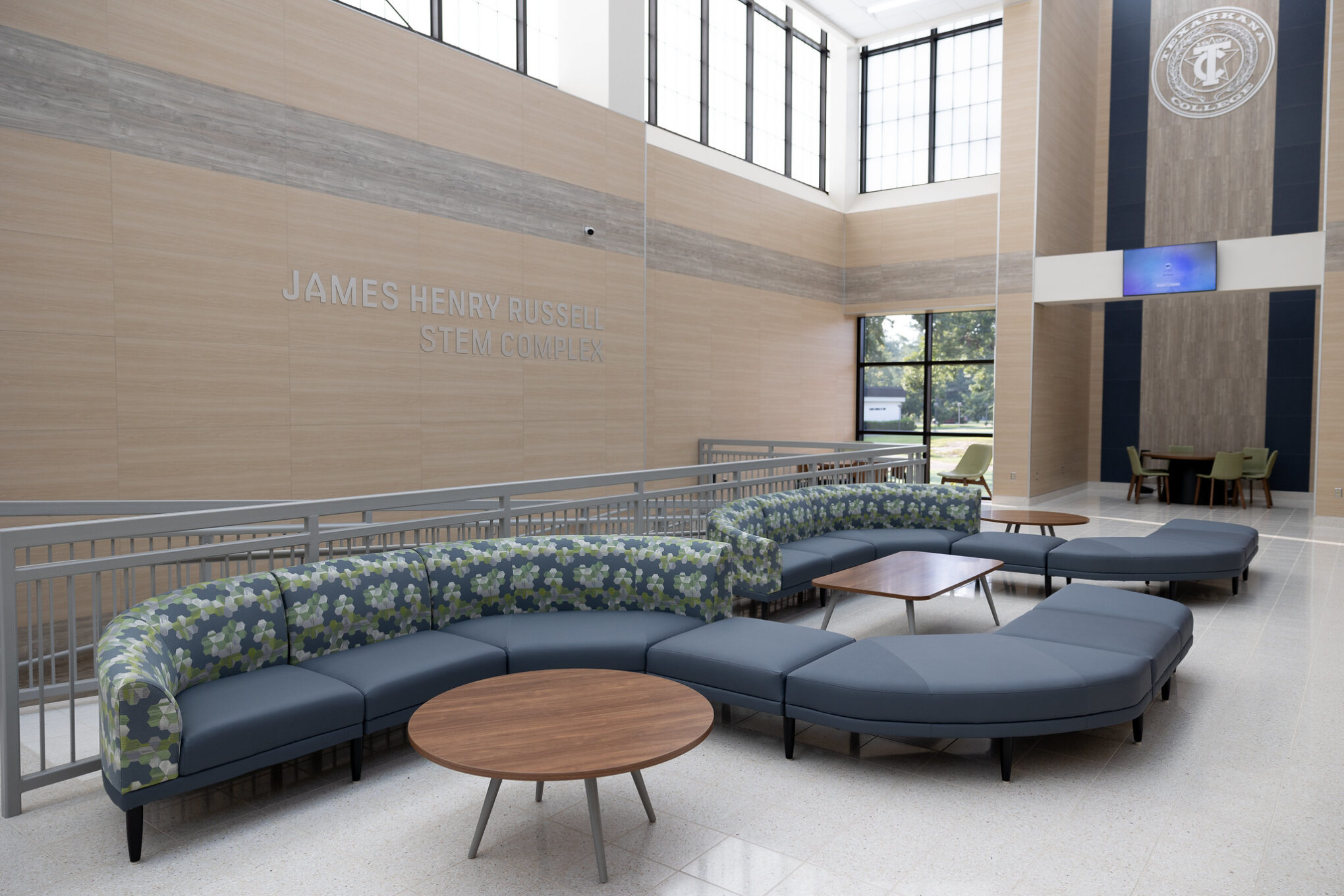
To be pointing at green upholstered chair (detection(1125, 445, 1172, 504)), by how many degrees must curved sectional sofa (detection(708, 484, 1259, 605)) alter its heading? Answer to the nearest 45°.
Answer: approximately 135° to its left

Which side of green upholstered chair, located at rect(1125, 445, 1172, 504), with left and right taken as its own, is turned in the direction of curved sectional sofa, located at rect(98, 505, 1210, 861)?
right

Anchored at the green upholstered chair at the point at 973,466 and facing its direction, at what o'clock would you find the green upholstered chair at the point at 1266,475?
the green upholstered chair at the point at 1266,475 is roughly at 7 o'clock from the green upholstered chair at the point at 973,466.

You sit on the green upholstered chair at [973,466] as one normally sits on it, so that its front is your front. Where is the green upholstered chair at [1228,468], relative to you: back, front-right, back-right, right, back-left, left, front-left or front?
back-left

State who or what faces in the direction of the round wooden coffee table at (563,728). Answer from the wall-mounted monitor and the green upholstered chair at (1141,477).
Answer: the wall-mounted monitor

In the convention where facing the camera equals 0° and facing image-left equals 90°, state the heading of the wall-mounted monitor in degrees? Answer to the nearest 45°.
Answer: approximately 0°

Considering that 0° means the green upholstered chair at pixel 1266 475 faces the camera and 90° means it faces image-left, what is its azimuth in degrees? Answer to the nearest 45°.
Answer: approximately 90°

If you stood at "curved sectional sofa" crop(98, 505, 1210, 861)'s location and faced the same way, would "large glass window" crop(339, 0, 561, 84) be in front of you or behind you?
behind

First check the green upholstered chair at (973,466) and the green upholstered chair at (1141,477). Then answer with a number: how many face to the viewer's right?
1

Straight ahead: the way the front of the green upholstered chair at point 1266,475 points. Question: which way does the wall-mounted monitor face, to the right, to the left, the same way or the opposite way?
to the left

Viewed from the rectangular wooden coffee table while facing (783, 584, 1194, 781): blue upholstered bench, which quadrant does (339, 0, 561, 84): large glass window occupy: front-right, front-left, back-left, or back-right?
back-right

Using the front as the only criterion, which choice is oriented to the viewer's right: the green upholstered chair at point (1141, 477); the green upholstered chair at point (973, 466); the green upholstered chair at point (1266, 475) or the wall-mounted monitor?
the green upholstered chair at point (1141, 477)

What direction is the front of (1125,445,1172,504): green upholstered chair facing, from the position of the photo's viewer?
facing to the right of the viewer
